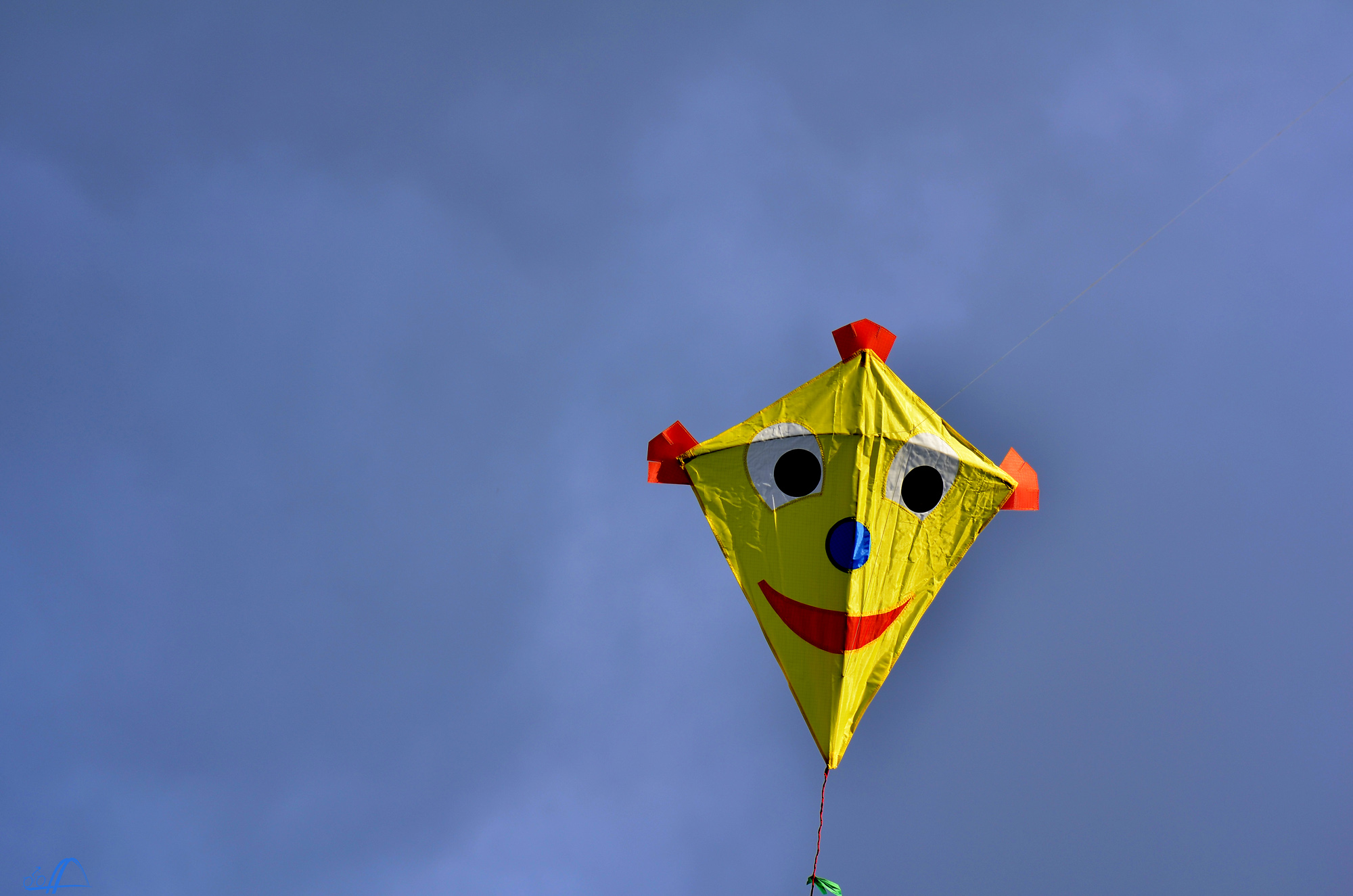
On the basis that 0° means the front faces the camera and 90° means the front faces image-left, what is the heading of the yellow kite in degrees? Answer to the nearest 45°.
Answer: approximately 0°
